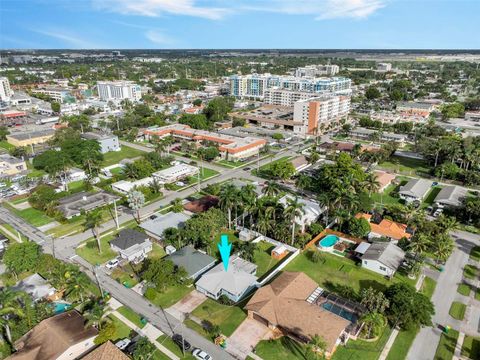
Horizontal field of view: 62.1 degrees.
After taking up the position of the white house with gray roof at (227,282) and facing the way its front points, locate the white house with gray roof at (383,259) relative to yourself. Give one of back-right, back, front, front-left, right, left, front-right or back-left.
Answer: back-left

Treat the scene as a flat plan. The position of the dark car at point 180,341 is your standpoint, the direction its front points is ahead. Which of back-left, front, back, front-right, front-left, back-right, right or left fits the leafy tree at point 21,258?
back

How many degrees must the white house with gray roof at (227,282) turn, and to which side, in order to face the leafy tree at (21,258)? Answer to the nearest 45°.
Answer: approximately 45° to its right

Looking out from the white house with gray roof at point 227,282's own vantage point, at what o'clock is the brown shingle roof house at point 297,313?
The brown shingle roof house is roughly at 9 o'clock from the white house with gray roof.

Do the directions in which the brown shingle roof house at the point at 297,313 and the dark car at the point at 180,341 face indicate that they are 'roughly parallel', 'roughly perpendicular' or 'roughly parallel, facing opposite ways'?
roughly perpendicular

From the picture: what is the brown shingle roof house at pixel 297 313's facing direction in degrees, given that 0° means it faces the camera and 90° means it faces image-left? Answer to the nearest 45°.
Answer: approximately 45°
